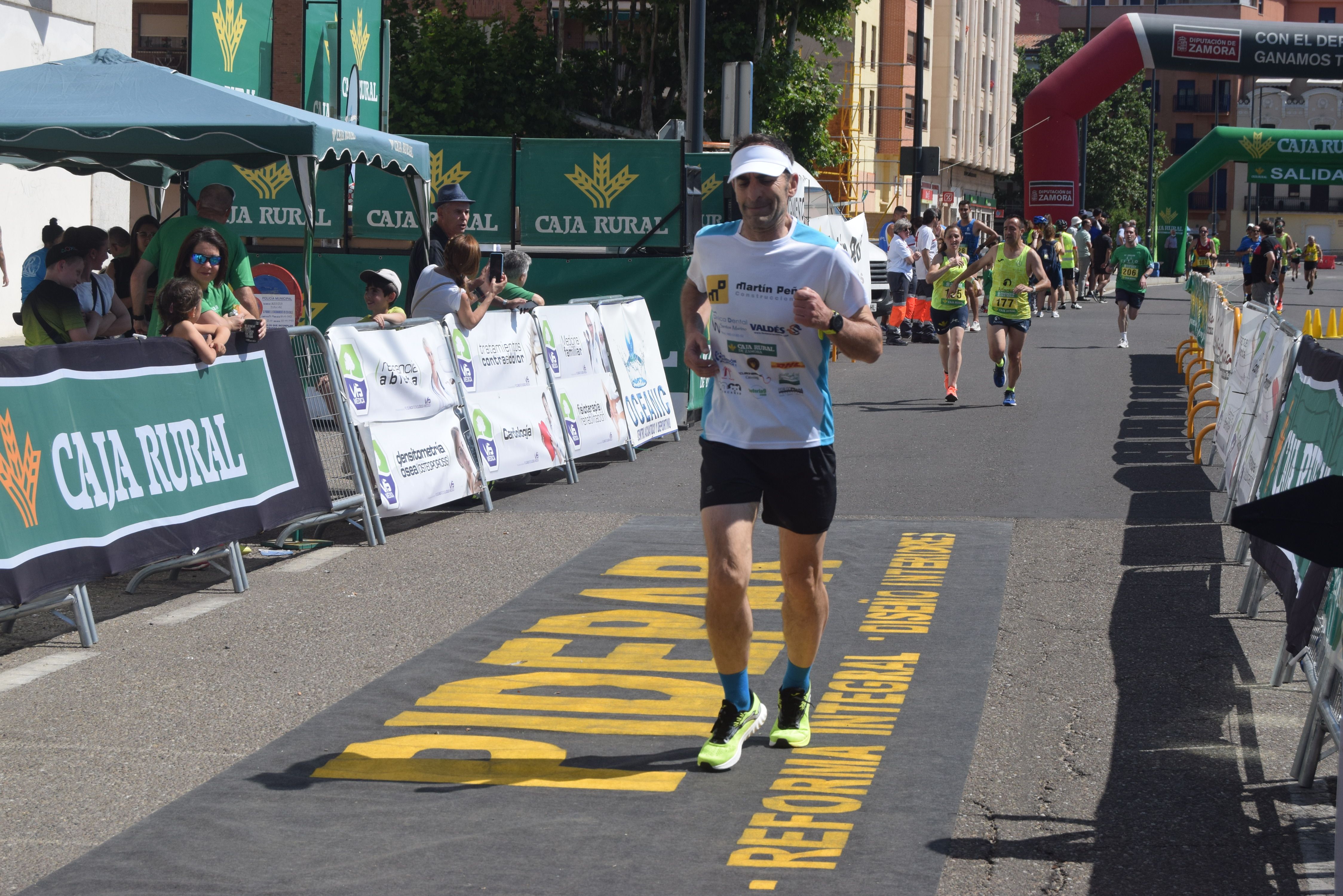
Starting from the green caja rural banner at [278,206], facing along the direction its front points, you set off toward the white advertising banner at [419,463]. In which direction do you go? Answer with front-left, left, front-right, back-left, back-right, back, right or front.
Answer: front

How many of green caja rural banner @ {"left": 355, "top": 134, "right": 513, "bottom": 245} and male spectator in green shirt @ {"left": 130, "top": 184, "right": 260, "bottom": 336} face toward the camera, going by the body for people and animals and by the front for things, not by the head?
1

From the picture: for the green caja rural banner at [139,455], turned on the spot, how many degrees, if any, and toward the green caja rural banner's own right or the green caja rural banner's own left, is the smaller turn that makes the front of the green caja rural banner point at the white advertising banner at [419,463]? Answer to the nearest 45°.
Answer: approximately 90° to the green caja rural banner's own left

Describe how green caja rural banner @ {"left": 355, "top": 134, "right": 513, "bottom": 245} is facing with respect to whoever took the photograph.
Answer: facing the viewer

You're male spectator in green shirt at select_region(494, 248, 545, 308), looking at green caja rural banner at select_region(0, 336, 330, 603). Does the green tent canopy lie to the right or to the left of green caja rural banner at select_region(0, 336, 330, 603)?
right

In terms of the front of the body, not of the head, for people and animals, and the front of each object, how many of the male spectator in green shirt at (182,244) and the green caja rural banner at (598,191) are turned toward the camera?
1

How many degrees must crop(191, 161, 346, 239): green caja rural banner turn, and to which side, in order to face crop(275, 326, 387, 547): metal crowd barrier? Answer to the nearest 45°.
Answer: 0° — it already faces it

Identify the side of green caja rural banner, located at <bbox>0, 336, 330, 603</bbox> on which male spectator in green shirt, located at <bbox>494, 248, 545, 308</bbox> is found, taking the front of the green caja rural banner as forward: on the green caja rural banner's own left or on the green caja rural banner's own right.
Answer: on the green caja rural banner's own left

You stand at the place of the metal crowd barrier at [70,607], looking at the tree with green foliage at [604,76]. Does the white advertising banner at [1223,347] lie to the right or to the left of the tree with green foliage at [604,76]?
right

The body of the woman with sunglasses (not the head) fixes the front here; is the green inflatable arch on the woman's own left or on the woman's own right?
on the woman's own left

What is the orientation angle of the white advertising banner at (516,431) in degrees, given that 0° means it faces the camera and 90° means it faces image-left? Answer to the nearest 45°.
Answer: approximately 315°

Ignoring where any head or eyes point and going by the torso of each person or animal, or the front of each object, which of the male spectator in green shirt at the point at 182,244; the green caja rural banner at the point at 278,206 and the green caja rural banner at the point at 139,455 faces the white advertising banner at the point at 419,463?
the green caja rural banner at the point at 278,206

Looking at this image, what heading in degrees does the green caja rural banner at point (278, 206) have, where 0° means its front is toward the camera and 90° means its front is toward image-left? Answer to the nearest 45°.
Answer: approximately 0°
